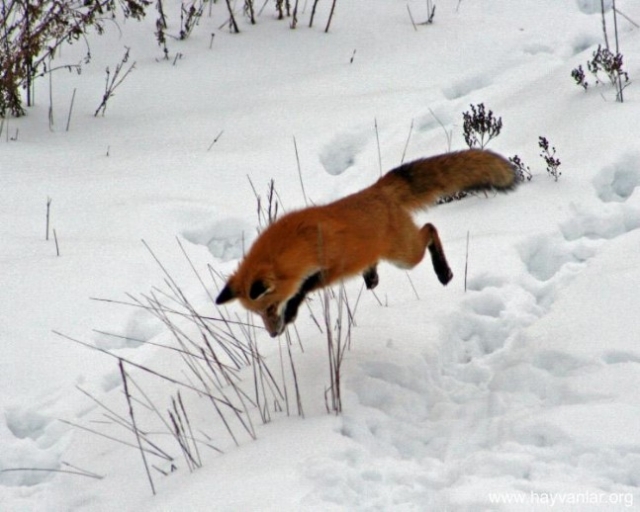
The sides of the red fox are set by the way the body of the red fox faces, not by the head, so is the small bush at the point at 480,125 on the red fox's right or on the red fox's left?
on the red fox's right

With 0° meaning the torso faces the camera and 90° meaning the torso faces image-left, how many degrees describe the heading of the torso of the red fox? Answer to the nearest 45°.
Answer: approximately 90°

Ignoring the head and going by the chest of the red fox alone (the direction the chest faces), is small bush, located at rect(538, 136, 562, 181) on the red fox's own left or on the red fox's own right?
on the red fox's own right
